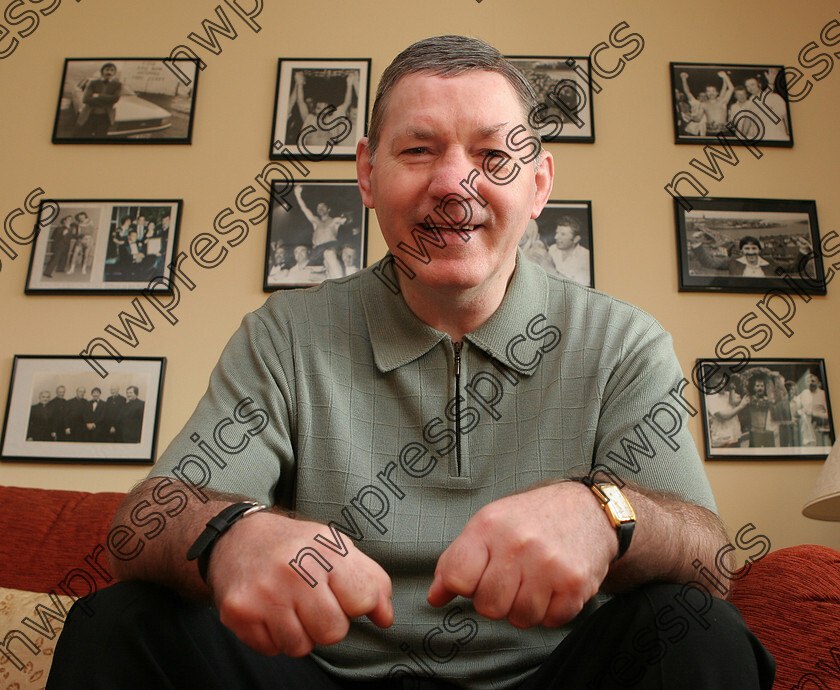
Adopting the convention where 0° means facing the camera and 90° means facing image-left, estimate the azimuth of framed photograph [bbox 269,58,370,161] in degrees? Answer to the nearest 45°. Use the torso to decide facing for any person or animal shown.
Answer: approximately 0°

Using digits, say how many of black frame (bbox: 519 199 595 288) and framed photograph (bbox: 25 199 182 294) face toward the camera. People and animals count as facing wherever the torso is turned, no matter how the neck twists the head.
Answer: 2

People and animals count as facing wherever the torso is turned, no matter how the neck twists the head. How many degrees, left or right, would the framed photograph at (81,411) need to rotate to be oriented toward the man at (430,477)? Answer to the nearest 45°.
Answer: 0° — it already faces them
